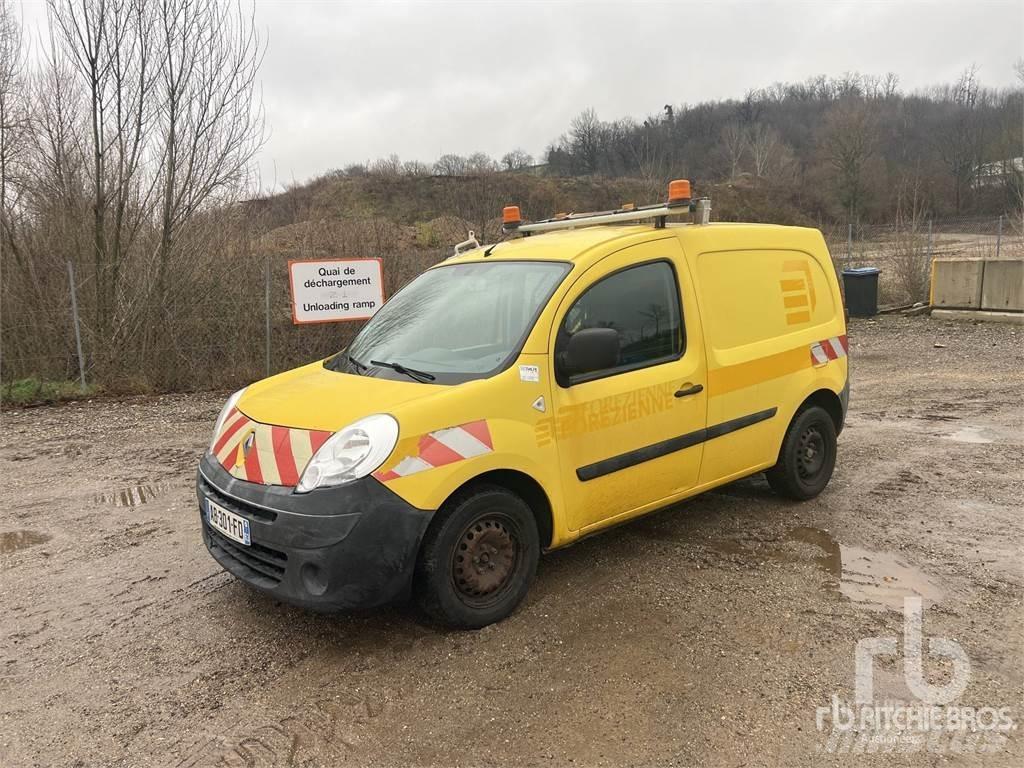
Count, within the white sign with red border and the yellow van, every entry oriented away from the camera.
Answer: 0

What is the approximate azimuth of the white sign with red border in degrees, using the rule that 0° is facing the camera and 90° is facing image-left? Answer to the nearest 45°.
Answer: approximately 0°

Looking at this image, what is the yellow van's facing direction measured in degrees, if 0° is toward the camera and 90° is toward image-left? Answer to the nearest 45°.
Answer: approximately 45°

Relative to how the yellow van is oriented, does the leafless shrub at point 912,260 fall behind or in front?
behind

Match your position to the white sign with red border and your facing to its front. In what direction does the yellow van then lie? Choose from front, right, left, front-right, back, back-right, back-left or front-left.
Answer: front

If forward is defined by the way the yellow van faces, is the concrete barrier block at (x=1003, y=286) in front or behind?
behind

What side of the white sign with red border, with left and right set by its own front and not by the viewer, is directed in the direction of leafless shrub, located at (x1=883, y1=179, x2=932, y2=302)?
left

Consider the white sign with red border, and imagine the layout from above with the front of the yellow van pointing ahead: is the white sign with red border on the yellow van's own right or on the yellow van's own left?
on the yellow van's own right

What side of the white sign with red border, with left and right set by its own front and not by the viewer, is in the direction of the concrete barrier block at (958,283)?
left

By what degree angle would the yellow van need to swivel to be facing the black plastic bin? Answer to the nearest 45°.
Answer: approximately 180°

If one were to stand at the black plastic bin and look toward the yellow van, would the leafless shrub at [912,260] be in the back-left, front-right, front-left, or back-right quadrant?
back-left
